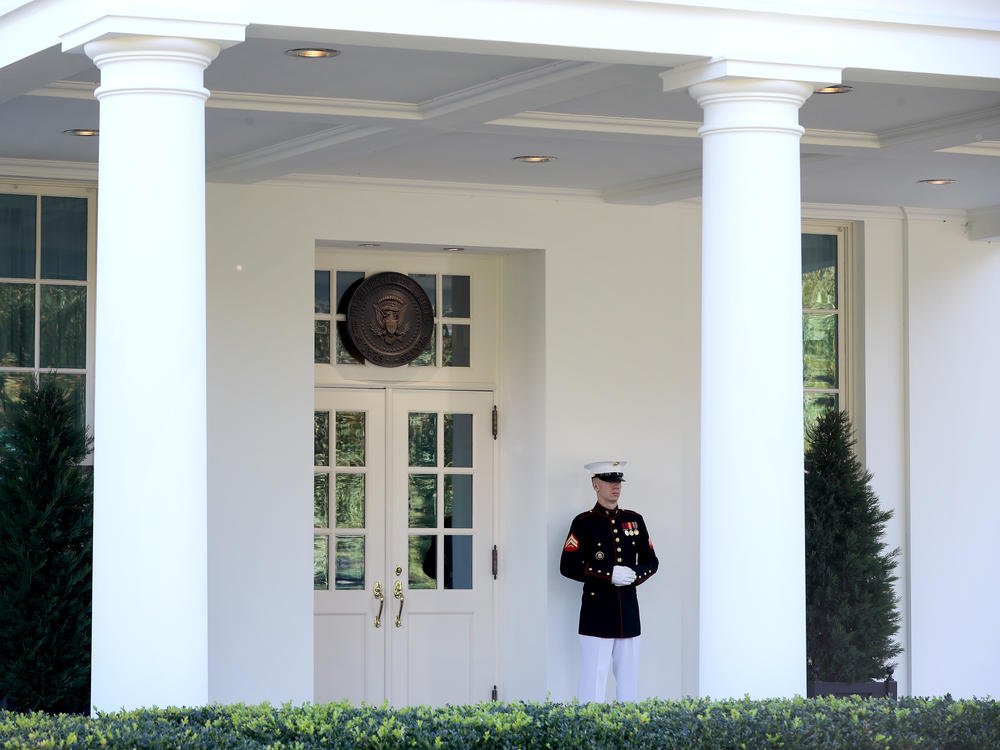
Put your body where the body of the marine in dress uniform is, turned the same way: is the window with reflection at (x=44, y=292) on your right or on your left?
on your right

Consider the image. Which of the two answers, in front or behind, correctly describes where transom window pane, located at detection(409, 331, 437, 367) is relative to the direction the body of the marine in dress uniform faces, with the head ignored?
behind

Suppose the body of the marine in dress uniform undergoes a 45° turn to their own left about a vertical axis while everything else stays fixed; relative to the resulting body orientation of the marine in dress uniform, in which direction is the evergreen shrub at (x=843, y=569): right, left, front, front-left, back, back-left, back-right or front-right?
front

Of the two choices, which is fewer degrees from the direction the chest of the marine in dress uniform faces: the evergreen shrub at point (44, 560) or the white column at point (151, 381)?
the white column

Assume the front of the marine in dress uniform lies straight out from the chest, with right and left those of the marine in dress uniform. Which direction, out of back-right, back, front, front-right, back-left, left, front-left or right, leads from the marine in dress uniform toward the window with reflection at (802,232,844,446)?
left

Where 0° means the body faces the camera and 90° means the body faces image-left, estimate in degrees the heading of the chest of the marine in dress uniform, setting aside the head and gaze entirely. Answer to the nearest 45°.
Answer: approximately 315°
